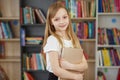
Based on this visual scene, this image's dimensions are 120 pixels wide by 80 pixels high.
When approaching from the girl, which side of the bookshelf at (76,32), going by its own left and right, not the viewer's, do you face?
front

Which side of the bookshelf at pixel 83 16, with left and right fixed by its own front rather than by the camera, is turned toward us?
front

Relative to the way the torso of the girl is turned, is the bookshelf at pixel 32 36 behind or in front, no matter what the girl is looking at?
behind

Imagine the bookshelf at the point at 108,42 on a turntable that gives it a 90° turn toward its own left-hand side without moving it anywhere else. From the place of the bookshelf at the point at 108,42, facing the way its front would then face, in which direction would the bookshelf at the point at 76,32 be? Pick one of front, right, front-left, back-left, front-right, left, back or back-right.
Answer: back

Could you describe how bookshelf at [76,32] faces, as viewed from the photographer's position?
facing the viewer

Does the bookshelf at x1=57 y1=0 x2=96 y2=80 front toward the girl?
yes

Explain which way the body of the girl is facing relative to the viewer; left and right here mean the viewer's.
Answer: facing the viewer and to the right of the viewer

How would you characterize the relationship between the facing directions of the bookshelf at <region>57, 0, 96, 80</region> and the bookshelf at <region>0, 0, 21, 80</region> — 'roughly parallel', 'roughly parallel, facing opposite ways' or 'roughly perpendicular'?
roughly parallel

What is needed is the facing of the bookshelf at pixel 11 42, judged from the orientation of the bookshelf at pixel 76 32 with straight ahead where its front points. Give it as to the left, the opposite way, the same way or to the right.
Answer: the same way

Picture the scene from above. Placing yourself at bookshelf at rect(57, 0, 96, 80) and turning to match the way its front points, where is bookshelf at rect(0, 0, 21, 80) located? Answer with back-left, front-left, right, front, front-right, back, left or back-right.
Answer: right

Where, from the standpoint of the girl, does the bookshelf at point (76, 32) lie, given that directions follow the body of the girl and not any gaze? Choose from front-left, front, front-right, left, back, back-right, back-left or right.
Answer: back-left

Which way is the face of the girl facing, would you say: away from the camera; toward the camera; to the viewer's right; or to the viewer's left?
toward the camera

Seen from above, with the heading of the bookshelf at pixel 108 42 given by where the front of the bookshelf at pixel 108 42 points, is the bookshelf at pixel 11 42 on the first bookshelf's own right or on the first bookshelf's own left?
on the first bookshelf's own right

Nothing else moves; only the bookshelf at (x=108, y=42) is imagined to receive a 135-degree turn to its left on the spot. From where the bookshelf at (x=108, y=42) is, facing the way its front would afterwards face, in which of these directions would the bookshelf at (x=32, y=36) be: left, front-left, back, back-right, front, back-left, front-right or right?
back-left

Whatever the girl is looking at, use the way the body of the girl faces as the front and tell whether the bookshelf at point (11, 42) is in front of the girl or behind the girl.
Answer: behind

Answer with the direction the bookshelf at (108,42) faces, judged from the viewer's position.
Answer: facing the viewer
